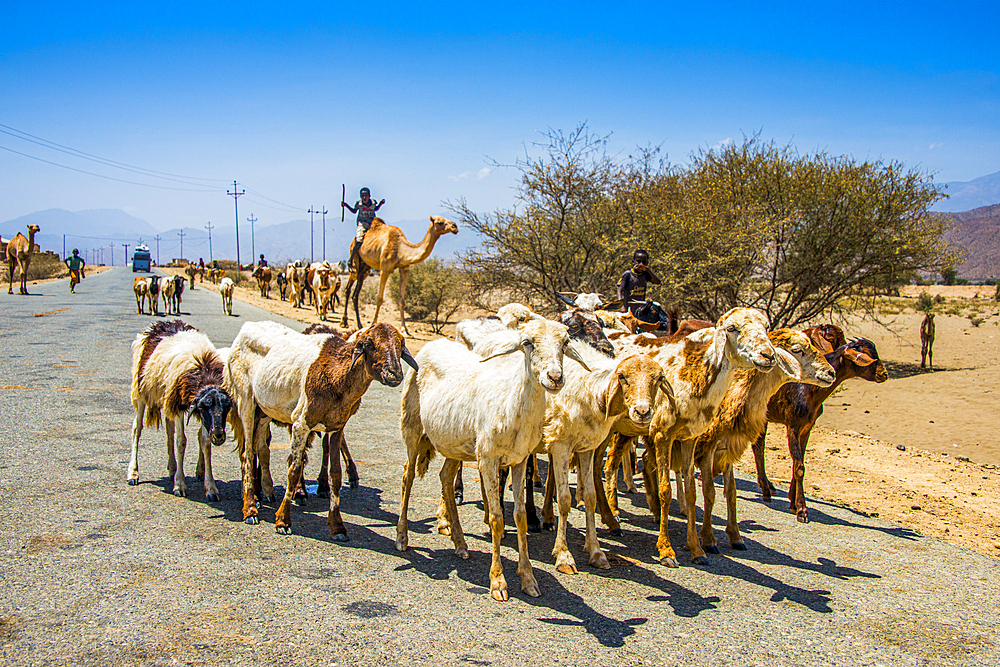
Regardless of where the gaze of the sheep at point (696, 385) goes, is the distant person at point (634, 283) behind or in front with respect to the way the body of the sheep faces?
behind

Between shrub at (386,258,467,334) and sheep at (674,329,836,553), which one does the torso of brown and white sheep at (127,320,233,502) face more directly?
the sheep

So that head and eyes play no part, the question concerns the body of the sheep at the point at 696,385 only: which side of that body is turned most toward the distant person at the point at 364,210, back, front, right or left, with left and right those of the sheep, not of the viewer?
back

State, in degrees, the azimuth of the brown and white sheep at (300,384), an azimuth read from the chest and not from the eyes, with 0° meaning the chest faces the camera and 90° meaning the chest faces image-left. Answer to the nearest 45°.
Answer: approximately 315°
